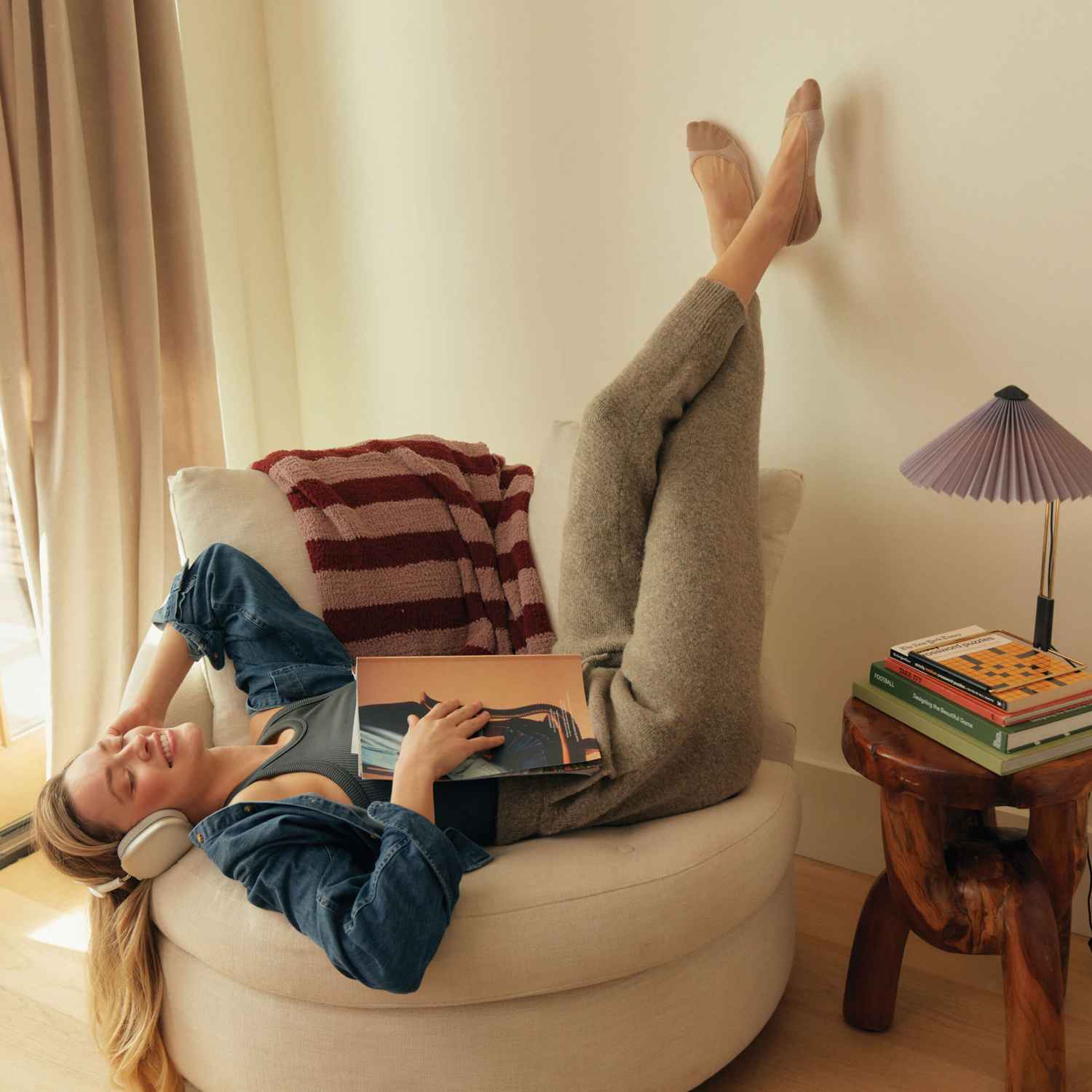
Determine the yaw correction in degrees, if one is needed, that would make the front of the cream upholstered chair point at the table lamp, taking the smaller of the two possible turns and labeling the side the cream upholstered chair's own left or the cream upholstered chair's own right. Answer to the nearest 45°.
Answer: approximately 90° to the cream upholstered chair's own left

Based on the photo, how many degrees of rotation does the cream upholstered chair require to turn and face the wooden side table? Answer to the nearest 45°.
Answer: approximately 90° to its left

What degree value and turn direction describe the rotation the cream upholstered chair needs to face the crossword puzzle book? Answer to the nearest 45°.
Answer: approximately 90° to its left

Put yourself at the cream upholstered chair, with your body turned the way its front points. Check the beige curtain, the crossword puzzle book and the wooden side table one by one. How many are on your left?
2

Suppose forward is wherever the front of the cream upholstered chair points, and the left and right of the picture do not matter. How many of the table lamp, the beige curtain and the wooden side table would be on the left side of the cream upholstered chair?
2

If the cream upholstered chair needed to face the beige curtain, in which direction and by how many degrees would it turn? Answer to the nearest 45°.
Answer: approximately 135° to its right
